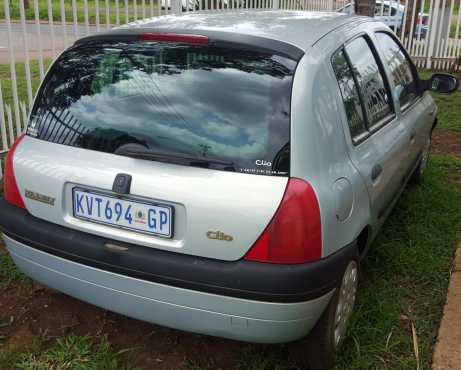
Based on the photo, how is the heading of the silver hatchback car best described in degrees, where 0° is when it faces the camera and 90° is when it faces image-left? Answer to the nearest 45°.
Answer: approximately 225°

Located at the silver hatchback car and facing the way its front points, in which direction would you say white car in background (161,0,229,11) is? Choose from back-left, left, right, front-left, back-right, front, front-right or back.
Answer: front-left
